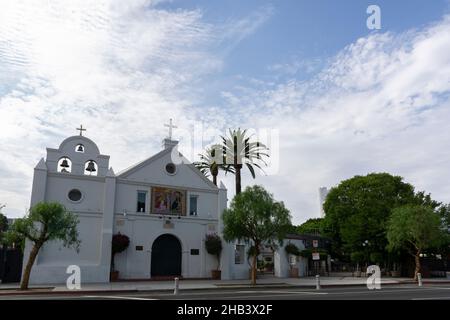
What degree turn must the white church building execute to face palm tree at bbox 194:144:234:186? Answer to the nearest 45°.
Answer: approximately 135° to its left

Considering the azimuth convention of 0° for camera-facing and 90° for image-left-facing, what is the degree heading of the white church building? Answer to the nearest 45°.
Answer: approximately 0°

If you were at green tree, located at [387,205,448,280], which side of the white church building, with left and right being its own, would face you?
left

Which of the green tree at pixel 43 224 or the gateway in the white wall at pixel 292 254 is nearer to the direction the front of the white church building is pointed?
the green tree

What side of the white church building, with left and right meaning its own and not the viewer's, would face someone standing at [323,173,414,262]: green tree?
left

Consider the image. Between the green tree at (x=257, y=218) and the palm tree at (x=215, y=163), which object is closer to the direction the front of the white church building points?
the green tree

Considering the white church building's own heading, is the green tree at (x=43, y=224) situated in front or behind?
in front

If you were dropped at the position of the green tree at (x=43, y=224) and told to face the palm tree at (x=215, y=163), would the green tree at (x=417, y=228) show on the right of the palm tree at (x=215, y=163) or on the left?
right
